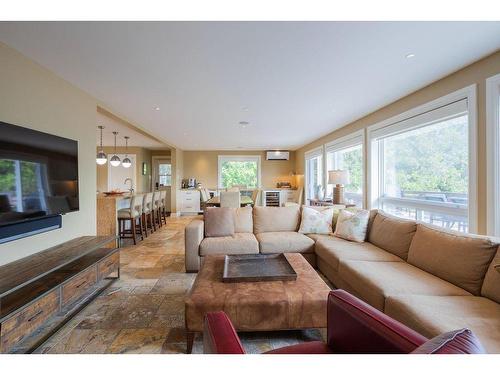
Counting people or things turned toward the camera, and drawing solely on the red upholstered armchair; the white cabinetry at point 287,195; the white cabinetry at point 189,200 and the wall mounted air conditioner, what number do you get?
3

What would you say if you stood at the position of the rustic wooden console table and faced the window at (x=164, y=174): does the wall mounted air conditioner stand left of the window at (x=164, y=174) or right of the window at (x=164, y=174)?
right

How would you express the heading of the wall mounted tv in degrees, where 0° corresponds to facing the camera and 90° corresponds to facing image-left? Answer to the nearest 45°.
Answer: approximately 315°

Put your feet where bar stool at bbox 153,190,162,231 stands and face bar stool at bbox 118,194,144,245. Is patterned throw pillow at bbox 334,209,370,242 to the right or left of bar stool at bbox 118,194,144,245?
left

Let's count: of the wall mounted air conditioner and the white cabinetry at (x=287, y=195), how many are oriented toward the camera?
2

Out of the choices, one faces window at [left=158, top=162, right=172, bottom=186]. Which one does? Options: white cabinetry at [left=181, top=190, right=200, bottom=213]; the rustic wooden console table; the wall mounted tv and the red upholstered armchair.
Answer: the red upholstered armchair

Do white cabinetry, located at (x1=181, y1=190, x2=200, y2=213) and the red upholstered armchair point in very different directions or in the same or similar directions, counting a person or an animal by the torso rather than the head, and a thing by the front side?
very different directions

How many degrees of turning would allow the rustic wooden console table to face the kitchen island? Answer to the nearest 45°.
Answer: approximately 135° to its left

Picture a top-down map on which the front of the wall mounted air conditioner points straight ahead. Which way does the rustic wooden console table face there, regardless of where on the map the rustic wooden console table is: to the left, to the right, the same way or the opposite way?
to the left

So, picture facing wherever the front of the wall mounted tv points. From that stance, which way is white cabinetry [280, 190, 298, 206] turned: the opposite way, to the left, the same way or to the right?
to the right
